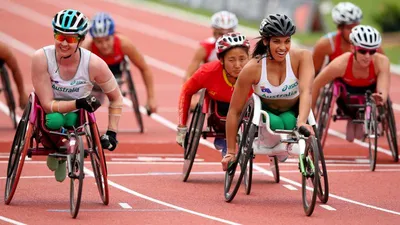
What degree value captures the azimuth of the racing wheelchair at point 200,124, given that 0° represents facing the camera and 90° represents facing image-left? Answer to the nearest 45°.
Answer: approximately 0°

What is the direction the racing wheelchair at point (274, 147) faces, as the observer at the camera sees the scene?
facing the viewer and to the right of the viewer

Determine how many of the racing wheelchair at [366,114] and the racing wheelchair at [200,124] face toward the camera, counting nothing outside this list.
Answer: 2
